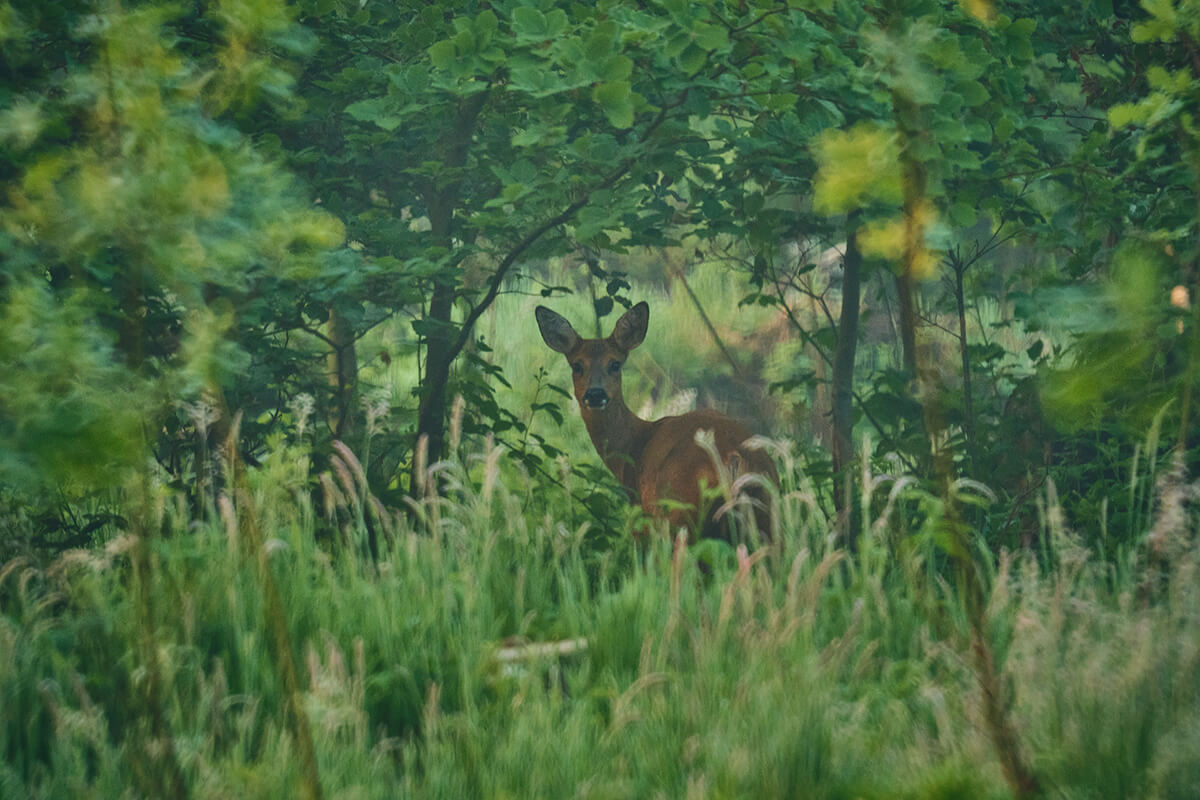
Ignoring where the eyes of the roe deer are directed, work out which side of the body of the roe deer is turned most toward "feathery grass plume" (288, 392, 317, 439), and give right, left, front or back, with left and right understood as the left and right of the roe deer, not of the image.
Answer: front
